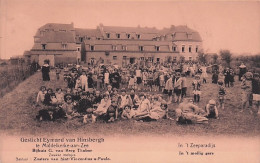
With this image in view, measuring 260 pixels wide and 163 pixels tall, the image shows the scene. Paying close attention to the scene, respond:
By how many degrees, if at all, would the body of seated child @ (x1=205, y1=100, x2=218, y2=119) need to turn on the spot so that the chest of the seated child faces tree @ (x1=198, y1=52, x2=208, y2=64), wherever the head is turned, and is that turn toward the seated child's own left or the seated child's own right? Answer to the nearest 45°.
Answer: approximately 180°

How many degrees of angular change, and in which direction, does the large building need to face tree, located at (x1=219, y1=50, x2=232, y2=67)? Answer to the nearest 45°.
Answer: approximately 90° to its left

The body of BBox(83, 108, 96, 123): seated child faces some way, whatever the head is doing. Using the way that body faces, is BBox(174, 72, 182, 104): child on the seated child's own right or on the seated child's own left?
on the seated child's own left

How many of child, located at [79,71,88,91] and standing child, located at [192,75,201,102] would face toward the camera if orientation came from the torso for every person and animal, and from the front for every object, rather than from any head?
2

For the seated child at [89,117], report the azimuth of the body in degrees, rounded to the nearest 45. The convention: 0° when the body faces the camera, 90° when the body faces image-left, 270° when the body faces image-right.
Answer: approximately 0°

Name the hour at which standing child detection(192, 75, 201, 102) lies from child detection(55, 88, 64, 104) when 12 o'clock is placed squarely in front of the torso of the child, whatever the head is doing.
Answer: The standing child is roughly at 9 o'clock from the child.
